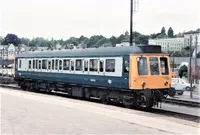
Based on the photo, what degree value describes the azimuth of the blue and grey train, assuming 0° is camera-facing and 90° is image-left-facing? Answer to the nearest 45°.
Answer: approximately 315°
